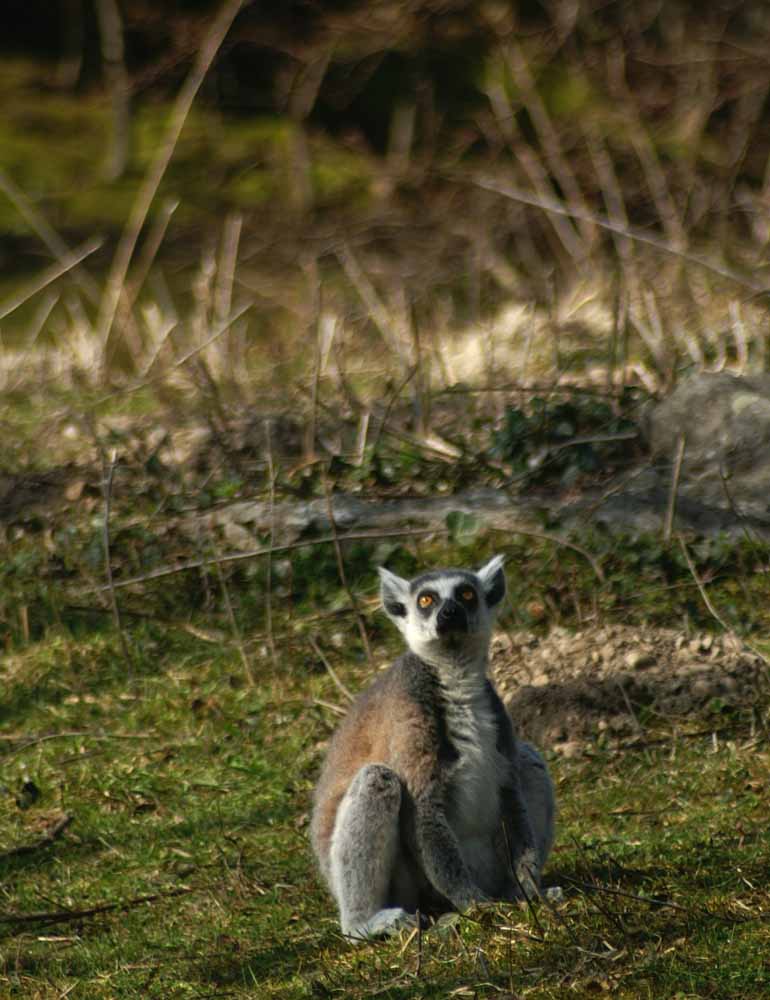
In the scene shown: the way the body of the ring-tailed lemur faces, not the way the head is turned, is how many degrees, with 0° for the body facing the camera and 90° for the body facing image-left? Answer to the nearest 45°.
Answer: approximately 315°

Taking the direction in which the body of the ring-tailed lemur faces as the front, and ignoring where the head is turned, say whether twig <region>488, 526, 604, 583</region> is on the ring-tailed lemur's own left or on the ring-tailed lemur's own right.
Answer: on the ring-tailed lemur's own left

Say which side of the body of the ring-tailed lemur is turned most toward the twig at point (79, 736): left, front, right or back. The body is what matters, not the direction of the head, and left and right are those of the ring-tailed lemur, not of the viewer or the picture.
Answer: back

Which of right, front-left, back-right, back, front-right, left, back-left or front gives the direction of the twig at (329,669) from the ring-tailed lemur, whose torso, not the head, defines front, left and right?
back-left

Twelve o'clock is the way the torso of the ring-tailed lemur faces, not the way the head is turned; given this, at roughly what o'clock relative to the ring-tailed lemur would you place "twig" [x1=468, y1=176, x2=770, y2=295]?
The twig is roughly at 8 o'clock from the ring-tailed lemur.

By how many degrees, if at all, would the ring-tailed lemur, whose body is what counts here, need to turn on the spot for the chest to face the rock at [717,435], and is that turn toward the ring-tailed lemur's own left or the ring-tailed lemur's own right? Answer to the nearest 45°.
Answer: approximately 135° to the ring-tailed lemur's own left
